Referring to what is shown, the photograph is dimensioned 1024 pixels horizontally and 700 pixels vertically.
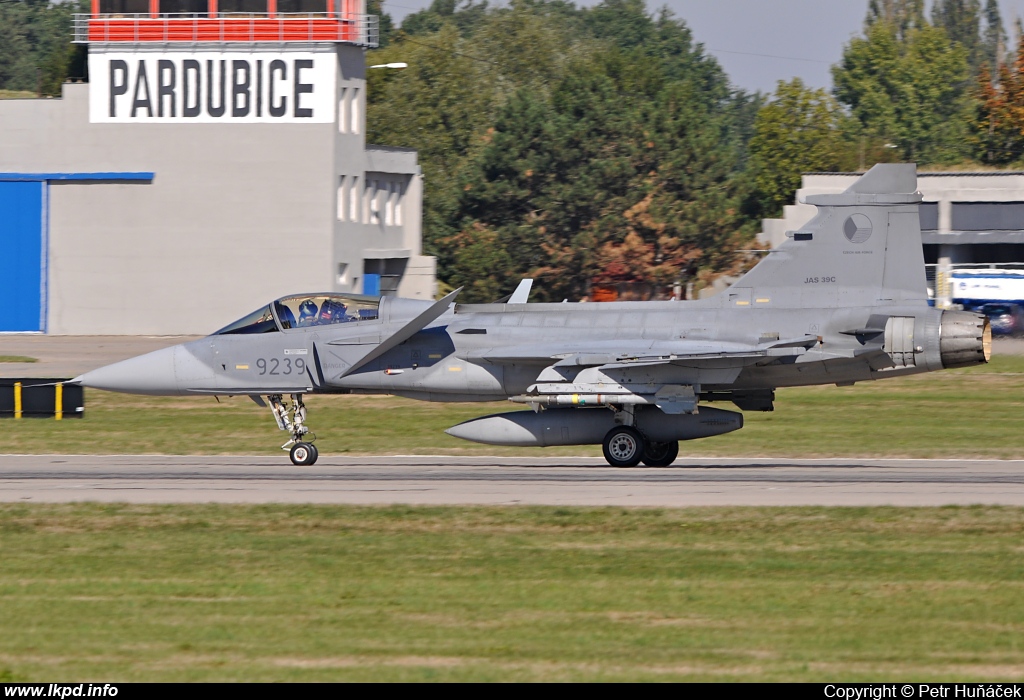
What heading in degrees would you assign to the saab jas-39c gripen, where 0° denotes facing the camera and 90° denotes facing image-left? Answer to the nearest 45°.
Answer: approximately 90°
